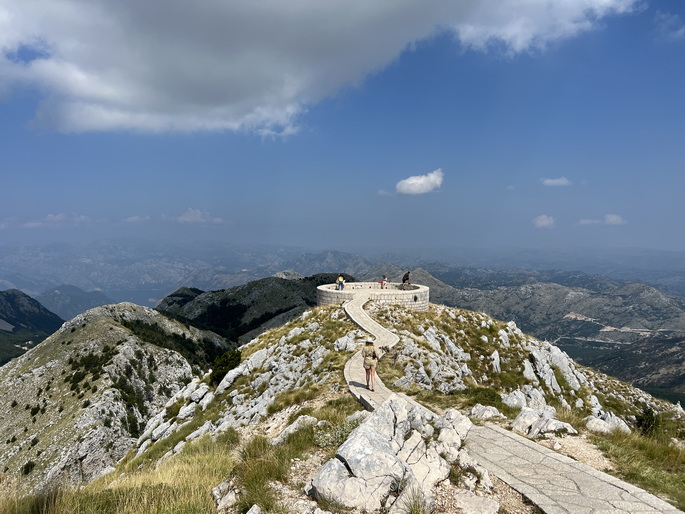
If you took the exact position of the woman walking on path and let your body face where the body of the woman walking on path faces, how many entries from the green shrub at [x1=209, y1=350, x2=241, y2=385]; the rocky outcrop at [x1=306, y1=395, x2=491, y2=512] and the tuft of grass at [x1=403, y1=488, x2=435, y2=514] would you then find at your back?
2

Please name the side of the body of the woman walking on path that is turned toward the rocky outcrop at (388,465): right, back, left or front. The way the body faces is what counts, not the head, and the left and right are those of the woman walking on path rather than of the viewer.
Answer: back

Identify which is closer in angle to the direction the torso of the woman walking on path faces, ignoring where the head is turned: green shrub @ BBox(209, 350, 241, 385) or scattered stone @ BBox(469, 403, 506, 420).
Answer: the green shrub

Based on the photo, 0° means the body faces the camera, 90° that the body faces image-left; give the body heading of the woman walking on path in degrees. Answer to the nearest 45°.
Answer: approximately 180°

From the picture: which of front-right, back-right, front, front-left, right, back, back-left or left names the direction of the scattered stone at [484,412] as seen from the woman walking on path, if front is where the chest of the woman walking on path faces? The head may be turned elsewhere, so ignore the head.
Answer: back-right

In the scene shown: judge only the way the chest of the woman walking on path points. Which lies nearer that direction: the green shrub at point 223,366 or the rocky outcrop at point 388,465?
the green shrub

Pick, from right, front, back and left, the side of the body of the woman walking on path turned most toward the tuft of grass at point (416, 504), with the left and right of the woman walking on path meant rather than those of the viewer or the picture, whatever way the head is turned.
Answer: back

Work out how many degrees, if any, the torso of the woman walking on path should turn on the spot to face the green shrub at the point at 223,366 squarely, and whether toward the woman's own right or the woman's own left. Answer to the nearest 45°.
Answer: approximately 45° to the woman's own left
